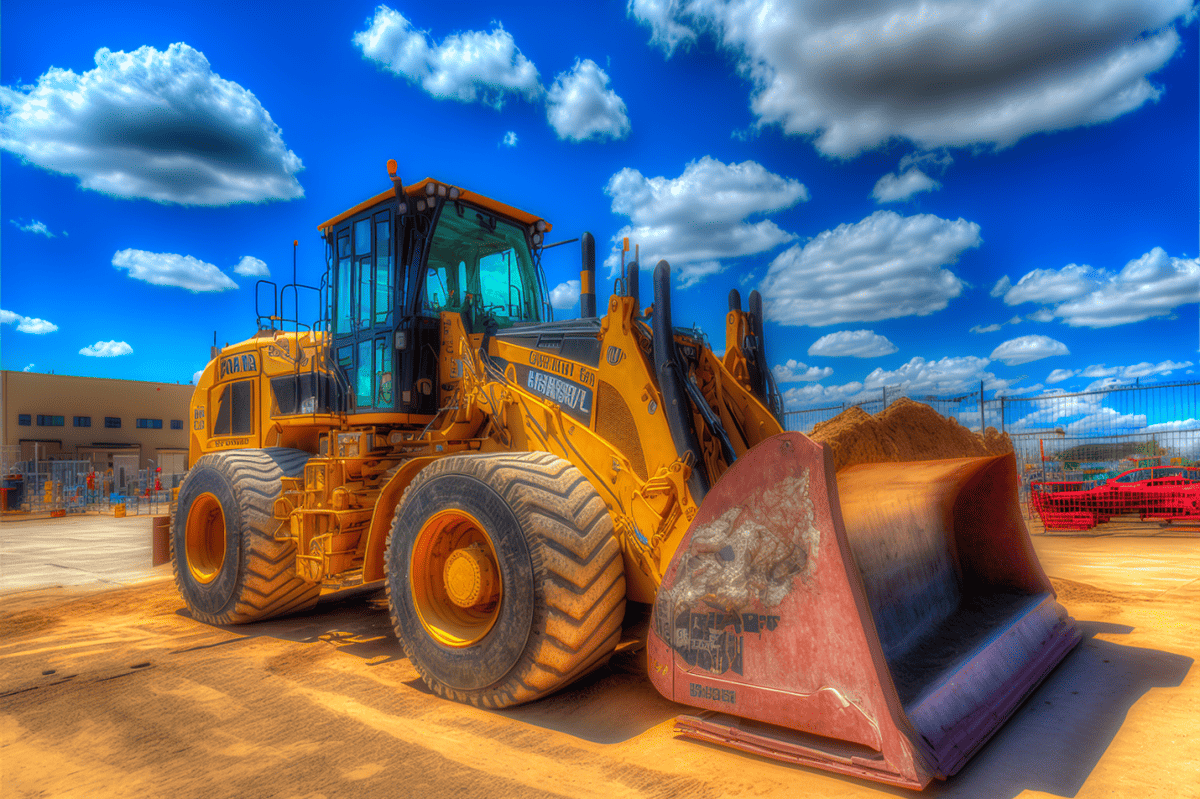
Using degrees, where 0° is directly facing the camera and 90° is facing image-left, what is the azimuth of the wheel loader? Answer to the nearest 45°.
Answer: approximately 315°

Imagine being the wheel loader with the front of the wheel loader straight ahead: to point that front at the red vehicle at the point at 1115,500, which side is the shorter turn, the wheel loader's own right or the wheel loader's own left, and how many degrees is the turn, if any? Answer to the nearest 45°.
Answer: approximately 90° to the wheel loader's own left

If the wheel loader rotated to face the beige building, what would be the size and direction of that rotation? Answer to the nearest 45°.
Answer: approximately 180°
